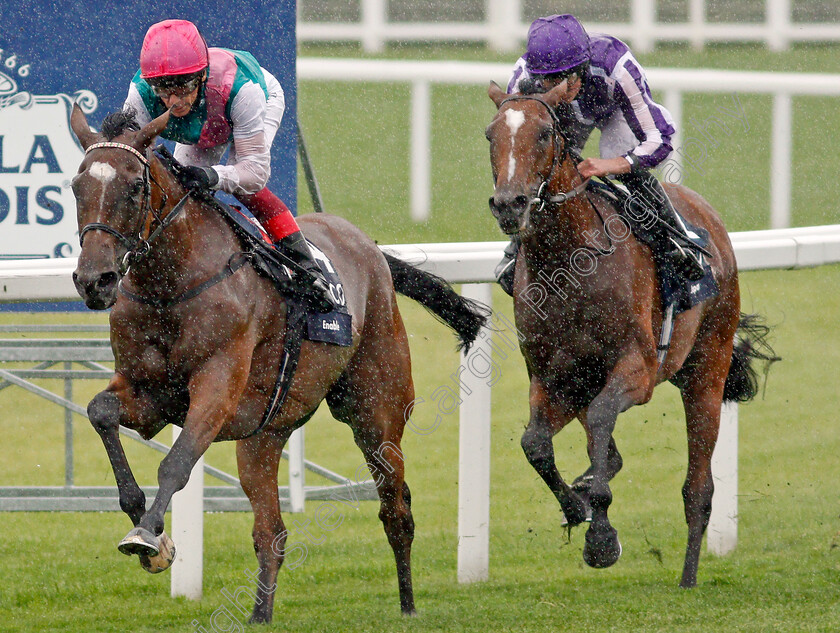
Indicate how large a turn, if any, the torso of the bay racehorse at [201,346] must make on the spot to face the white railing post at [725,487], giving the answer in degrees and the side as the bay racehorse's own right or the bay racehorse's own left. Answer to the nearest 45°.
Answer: approximately 180°

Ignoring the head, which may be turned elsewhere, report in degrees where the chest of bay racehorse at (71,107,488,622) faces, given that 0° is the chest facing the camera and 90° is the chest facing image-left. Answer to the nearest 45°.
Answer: approximately 45°

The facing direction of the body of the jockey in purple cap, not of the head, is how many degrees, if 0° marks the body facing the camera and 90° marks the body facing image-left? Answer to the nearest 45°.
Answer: approximately 45°

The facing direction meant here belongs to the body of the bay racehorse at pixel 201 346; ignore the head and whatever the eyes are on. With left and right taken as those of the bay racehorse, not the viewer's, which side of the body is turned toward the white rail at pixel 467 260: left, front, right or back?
back

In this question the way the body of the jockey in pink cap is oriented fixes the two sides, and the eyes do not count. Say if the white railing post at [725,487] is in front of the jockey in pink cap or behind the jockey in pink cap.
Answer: behind

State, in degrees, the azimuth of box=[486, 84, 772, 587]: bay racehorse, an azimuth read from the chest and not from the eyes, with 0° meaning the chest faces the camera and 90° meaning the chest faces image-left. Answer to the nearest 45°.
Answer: approximately 45°
